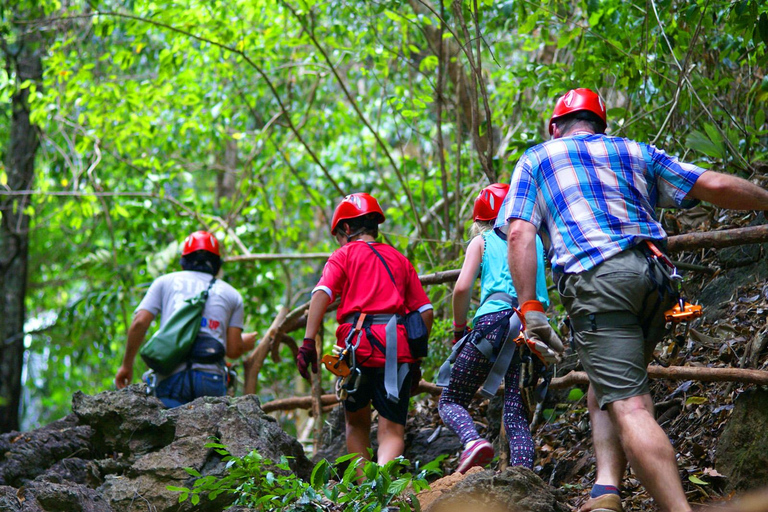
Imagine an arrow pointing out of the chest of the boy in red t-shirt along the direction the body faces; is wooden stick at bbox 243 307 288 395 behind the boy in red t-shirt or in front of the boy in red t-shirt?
in front

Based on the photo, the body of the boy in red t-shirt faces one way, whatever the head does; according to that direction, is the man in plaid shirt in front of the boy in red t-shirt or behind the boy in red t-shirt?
behind

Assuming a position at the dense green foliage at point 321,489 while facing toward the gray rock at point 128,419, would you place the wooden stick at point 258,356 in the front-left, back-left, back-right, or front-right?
front-right

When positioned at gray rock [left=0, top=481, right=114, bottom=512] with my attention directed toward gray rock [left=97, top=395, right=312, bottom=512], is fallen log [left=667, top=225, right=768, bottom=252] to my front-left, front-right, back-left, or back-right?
front-right

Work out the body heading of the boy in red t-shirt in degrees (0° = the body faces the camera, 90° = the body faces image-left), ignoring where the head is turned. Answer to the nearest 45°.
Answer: approximately 135°

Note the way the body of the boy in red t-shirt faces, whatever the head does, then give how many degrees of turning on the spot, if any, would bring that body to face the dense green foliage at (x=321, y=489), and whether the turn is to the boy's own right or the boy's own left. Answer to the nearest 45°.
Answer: approximately 135° to the boy's own left
